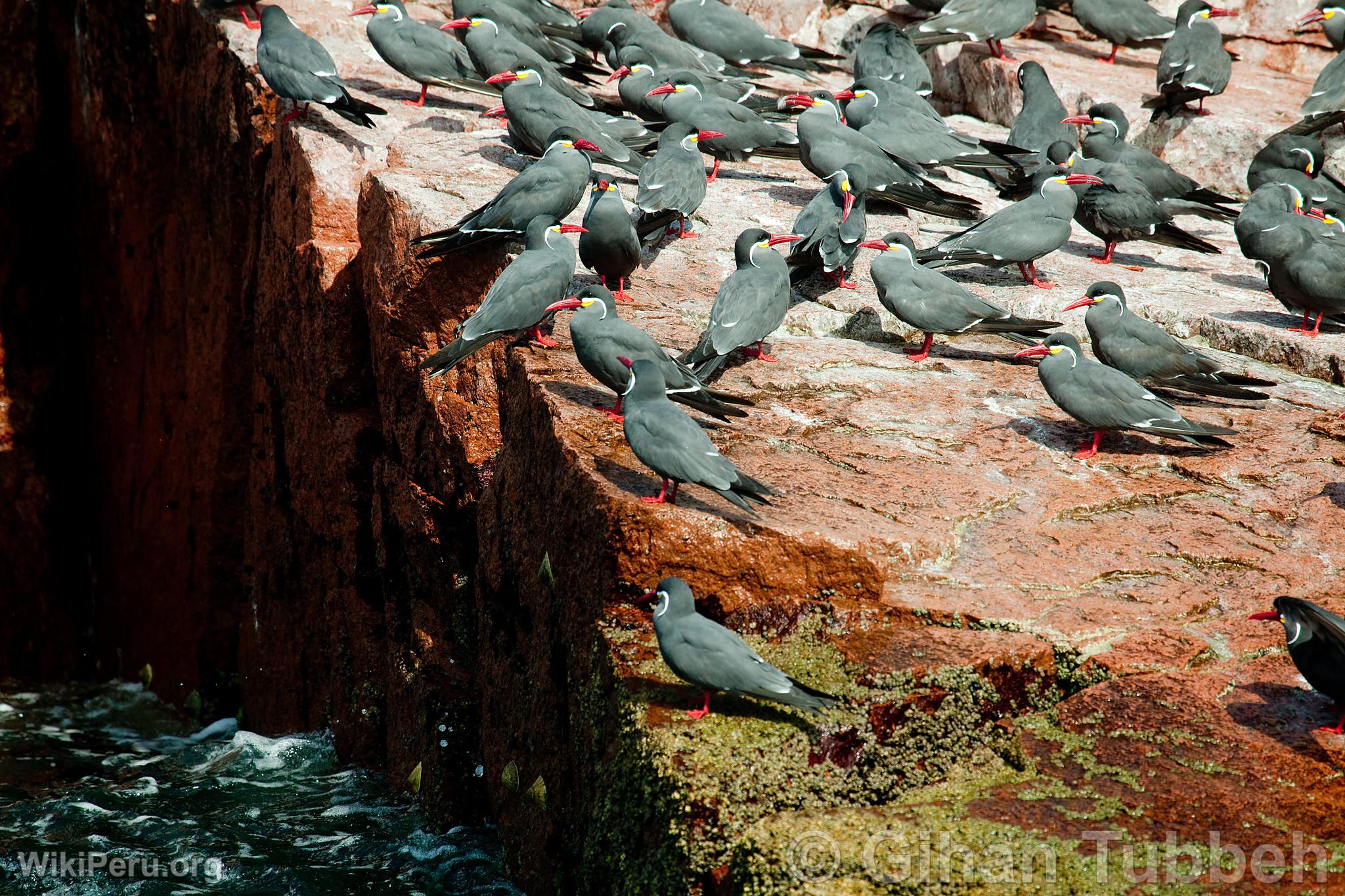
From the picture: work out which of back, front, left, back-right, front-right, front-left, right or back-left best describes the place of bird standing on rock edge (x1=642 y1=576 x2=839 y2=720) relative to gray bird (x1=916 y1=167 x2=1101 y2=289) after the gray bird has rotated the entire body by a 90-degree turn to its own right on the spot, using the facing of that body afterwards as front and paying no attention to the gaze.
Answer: front

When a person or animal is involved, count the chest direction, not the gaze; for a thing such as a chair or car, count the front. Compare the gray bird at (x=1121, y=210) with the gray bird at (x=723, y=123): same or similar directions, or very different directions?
same or similar directions

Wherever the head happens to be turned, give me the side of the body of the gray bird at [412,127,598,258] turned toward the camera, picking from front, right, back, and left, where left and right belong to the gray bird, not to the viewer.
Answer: right

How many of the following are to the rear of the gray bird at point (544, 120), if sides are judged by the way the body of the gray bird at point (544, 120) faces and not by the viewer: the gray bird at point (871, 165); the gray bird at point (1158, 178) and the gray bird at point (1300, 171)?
3

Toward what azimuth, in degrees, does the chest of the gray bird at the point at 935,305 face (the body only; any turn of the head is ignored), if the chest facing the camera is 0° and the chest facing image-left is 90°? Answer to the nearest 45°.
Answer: approximately 90°

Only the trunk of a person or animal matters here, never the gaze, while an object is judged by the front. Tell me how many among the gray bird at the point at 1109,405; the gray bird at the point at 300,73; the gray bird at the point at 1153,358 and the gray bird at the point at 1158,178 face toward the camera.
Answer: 0

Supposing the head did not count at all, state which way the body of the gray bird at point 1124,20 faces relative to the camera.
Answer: to the viewer's left

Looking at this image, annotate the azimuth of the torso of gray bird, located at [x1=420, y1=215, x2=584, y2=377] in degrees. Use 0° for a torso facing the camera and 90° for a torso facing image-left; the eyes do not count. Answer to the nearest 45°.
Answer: approximately 270°

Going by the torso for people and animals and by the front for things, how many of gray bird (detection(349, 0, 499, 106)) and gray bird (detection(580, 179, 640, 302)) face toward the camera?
1

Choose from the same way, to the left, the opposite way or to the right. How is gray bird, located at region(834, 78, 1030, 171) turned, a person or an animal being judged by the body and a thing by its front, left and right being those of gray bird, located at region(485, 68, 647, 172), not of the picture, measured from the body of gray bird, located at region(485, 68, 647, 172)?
the same way

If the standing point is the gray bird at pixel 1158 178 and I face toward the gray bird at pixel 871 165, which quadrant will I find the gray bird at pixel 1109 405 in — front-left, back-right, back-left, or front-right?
front-left

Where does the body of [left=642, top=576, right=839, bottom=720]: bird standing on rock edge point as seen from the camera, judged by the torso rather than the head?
to the viewer's left

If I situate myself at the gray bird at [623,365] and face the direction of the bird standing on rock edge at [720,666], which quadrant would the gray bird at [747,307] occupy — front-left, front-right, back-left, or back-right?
back-left

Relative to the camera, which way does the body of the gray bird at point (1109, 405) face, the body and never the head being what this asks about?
to the viewer's left

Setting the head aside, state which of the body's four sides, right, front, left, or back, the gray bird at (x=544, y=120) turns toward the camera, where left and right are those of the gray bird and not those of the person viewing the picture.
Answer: left

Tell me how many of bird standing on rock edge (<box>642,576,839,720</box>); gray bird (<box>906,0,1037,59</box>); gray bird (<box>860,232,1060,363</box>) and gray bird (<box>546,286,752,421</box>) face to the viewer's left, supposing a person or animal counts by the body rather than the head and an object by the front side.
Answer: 3

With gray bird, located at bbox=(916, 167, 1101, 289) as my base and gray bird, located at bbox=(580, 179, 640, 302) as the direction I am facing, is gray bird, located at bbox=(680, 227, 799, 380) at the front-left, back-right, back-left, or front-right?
front-left

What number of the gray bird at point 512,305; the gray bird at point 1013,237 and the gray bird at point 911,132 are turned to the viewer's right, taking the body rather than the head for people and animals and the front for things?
2

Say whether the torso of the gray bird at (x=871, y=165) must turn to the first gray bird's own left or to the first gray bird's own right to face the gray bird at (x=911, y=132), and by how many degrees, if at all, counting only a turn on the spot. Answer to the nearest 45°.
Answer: approximately 90° to the first gray bird's own right

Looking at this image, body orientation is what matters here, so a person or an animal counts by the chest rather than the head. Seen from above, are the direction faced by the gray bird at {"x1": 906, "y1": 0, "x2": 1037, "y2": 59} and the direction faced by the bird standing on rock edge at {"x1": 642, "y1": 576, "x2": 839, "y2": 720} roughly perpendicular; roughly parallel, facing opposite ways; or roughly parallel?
roughly parallel, facing opposite ways
